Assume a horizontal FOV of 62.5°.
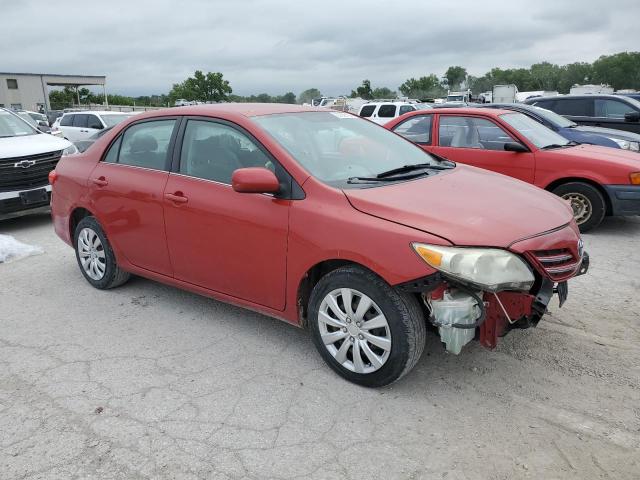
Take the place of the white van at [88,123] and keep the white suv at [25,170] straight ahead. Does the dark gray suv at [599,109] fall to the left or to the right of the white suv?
left

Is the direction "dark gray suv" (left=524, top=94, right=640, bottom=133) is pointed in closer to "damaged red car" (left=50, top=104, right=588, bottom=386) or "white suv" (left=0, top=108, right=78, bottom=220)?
the damaged red car

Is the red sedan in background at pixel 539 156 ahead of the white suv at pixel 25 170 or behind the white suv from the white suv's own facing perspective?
ahead

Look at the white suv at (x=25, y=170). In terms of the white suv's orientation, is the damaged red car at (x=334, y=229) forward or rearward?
forward

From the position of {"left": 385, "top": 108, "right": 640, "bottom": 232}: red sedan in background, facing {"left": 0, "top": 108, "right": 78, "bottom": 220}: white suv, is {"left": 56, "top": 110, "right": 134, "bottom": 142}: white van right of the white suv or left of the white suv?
right

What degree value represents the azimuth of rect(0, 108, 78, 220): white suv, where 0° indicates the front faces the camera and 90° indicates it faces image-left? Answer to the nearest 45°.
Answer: approximately 315°
